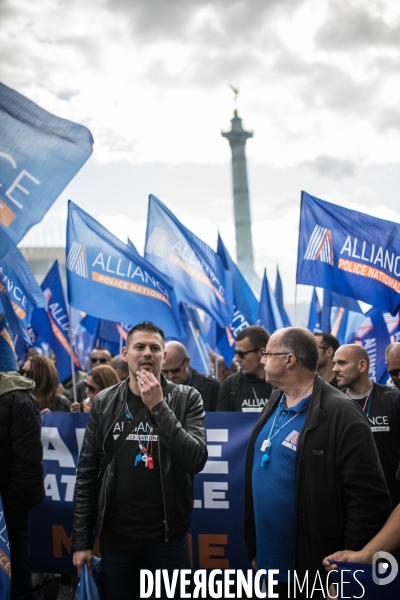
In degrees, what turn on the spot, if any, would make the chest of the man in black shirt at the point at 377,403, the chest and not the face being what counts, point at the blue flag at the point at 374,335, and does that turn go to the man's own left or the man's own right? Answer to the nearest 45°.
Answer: approximately 135° to the man's own right

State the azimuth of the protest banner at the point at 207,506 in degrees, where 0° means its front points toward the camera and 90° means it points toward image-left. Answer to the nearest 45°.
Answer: approximately 0°

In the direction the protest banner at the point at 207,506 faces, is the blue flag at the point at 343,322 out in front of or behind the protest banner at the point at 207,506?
behind

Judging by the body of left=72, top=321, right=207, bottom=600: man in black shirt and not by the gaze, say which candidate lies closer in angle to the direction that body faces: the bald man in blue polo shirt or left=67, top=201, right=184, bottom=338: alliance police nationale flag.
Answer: the bald man in blue polo shirt

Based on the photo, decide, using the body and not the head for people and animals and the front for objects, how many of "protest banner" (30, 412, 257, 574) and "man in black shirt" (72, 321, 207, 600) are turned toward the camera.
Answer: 2

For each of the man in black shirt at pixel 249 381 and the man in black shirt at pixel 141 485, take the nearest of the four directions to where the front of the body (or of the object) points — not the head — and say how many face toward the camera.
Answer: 2

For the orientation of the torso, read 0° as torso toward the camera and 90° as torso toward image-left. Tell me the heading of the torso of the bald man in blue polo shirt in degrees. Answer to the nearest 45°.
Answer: approximately 45°

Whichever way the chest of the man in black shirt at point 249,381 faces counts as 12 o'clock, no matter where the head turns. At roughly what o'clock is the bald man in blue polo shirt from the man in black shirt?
The bald man in blue polo shirt is roughly at 12 o'clock from the man in black shirt.
